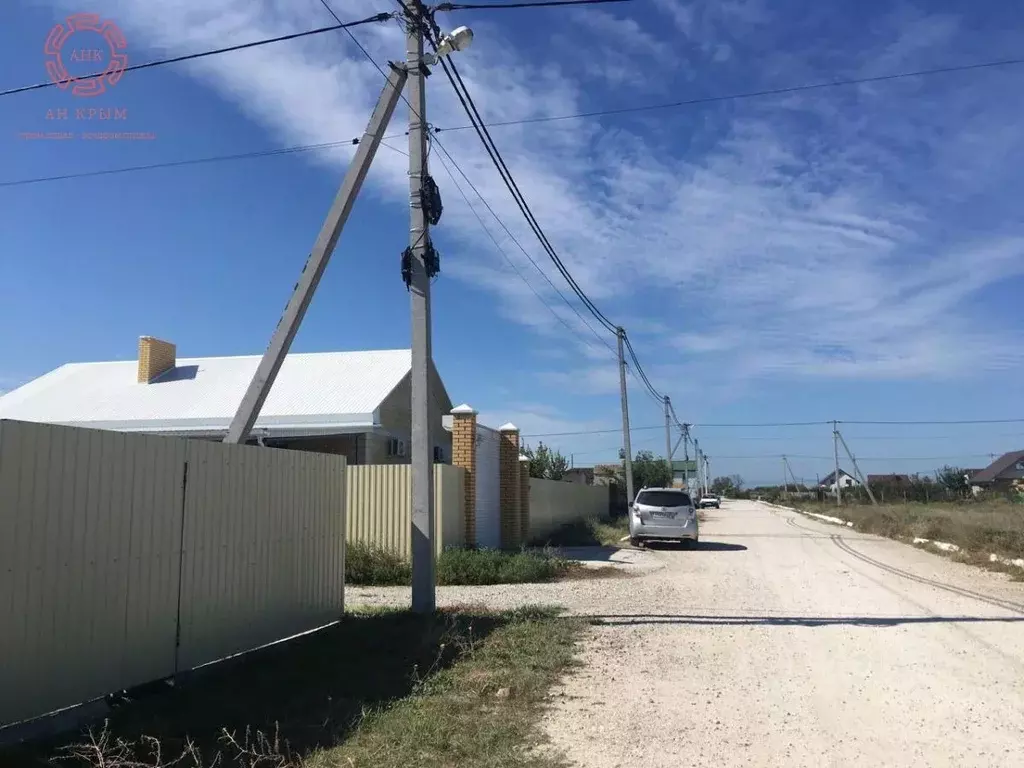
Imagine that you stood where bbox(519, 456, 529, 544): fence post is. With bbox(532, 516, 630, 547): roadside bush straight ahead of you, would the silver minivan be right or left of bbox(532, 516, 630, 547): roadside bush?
right

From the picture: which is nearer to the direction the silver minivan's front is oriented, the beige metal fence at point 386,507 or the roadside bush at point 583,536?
the roadside bush

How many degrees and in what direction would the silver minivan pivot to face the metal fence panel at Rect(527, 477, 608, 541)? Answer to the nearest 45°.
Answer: approximately 45° to its left

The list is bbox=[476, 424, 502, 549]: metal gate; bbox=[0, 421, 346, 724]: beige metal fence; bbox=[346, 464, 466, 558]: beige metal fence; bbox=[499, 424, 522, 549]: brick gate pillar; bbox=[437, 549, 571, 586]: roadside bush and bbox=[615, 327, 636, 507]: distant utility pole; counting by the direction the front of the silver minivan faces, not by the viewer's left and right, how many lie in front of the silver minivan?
1

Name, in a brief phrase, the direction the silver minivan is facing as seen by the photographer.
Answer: facing away from the viewer

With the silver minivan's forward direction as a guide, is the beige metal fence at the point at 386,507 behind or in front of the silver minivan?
behind

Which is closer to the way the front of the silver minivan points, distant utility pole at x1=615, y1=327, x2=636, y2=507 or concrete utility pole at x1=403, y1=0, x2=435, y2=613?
the distant utility pole

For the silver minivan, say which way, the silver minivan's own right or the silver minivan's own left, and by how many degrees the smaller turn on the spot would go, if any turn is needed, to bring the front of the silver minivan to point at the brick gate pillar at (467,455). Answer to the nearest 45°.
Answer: approximately 135° to the silver minivan's own left

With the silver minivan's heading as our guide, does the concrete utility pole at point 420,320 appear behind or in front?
behind

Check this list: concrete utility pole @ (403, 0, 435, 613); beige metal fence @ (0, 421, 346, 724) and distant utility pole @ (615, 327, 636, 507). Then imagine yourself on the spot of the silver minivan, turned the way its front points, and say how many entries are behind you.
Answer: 2

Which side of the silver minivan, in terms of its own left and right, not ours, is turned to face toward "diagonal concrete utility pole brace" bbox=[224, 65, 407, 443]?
back

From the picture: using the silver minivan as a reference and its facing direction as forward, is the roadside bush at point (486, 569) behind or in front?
behind

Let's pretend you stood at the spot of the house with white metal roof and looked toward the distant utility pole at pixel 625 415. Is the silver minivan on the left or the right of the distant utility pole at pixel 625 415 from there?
right

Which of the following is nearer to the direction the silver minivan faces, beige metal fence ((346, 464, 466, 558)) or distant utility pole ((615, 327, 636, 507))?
the distant utility pole
